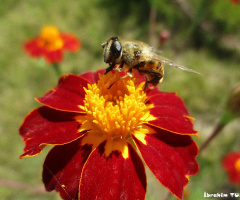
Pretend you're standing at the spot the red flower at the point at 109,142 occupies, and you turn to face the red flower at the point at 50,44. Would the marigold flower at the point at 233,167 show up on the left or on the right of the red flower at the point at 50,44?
right

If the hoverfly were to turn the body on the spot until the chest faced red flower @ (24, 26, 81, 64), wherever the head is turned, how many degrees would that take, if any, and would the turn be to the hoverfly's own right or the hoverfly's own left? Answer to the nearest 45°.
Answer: approximately 45° to the hoverfly's own right

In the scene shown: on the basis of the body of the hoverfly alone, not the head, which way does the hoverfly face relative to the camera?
to the viewer's left
